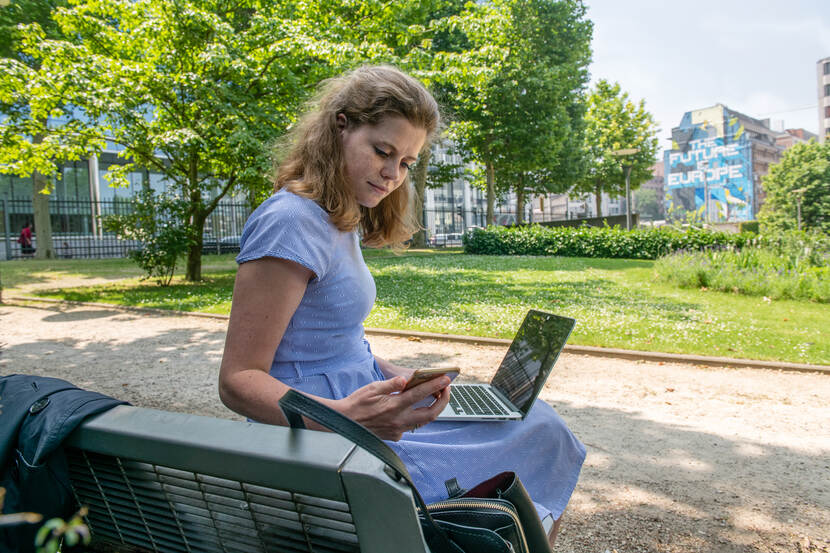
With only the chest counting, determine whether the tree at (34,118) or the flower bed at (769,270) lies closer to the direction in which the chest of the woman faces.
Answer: the flower bed

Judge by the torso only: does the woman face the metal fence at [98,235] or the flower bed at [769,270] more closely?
the flower bed

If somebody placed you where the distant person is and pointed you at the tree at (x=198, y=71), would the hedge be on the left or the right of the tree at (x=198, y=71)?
left

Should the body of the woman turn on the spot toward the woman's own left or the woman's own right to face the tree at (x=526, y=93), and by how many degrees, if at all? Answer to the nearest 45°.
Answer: approximately 90° to the woman's own left

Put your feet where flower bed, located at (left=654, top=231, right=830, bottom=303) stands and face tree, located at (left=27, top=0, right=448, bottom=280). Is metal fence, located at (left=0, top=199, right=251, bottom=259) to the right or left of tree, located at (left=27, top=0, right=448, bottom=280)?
right

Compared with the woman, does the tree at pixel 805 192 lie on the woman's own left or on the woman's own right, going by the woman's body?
on the woman's own left

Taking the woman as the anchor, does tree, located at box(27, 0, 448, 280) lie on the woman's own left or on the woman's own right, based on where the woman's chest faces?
on the woman's own left

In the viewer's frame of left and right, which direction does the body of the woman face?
facing to the right of the viewer

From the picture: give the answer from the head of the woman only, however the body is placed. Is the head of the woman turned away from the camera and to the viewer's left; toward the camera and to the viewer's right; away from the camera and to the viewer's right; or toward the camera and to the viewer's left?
toward the camera and to the viewer's right

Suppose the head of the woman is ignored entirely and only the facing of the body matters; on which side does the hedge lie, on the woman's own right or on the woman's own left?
on the woman's own left

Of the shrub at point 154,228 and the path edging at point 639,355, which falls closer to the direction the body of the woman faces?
the path edging

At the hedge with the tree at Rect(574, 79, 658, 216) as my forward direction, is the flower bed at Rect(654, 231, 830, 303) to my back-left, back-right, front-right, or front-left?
back-right

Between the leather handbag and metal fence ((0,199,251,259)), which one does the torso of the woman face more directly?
the leather handbag
